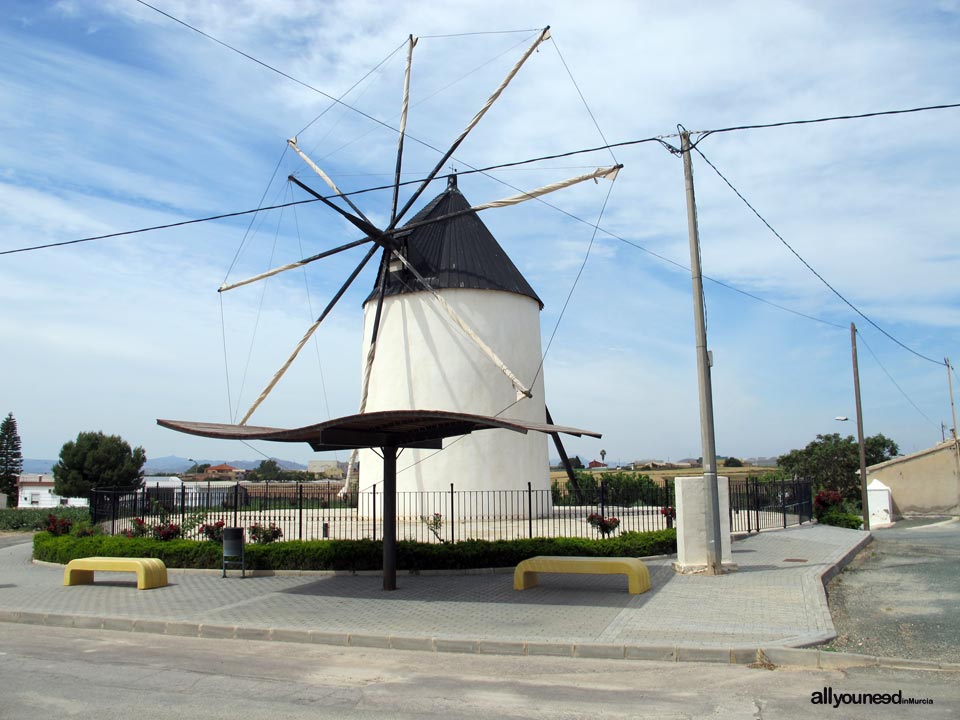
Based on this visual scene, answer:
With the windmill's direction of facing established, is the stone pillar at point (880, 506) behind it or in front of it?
behind

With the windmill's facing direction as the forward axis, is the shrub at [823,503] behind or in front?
behind

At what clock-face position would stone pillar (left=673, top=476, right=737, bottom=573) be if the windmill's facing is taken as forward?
The stone pillar is roughly at 10 o'clock from the windmill.

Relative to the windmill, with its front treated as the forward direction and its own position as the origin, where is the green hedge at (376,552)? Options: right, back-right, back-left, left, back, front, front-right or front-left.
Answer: front-left

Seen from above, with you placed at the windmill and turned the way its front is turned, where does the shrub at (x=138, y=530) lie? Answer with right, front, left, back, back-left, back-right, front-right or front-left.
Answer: front

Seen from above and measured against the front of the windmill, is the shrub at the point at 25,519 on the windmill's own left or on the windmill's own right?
on the windmill's own right

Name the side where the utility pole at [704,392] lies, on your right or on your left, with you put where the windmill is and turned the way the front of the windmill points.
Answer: on your left

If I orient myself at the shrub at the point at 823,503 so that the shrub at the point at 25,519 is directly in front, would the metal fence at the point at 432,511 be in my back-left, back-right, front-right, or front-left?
front-left

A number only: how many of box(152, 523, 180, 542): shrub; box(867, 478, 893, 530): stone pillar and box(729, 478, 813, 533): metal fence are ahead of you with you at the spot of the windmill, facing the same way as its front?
1

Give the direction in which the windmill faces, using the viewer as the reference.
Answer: facing the viewer and to the left of the viewer

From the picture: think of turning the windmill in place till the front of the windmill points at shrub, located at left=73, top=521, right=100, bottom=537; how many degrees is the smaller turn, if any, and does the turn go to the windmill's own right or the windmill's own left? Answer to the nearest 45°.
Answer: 0° — it already faces it
